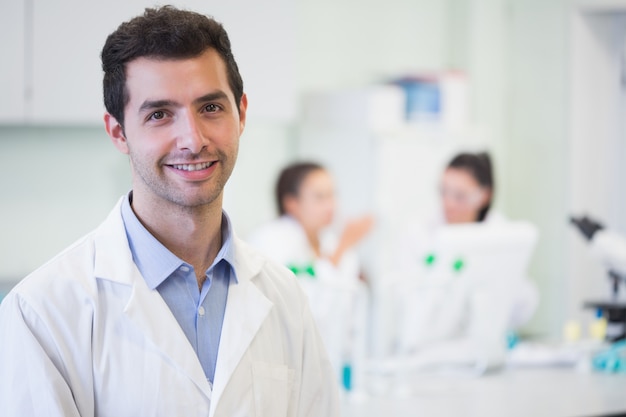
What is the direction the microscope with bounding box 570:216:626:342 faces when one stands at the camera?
facing to the left of the viewer
